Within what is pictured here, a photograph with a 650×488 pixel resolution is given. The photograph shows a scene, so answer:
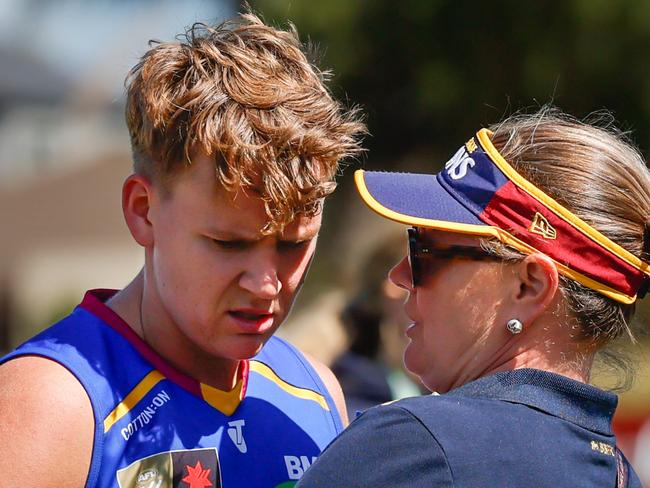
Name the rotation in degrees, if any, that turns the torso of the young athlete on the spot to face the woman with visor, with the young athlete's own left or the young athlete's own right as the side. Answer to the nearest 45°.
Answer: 0° — they already face them

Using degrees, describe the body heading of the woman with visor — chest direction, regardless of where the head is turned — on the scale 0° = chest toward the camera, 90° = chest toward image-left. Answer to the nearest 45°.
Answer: approximately 135°

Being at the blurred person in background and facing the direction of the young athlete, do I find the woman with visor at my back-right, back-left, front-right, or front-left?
front-left

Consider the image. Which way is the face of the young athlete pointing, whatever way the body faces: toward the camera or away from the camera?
toward the camera

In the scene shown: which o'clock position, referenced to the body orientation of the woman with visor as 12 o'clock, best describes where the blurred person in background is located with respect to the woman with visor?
The blurred person in background is roughly at 1 o'clock from the woman with visor.

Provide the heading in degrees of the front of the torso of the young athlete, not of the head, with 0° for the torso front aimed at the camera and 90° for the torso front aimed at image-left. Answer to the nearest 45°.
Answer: approximately 315°

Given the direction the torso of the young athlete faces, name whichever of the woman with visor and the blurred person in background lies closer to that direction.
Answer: the woman with visor

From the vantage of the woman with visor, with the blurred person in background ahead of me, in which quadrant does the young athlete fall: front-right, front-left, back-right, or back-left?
front-left

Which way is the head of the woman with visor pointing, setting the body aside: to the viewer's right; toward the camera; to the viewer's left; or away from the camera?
to the viewer's left
